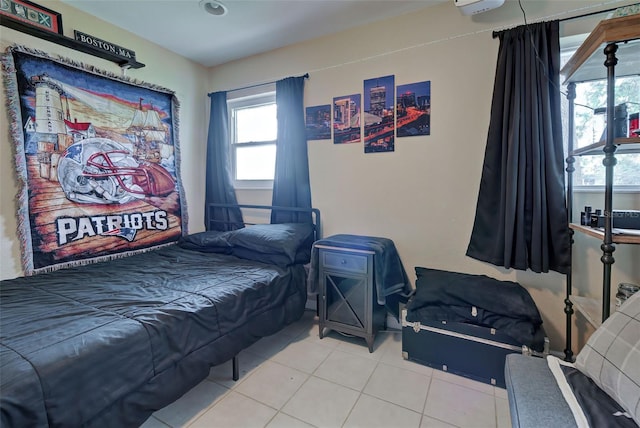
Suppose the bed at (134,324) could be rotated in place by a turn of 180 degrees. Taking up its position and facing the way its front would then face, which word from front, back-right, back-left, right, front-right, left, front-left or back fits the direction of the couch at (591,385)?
right

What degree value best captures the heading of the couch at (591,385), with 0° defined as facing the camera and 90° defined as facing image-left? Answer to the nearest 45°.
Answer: approximately 90°

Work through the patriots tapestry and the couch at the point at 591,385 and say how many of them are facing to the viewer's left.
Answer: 1

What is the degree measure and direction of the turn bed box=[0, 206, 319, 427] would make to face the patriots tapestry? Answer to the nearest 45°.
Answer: approximately 135° to its right

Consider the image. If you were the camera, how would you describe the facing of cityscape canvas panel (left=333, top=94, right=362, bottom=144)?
facing the viewer and to the left of the viewer

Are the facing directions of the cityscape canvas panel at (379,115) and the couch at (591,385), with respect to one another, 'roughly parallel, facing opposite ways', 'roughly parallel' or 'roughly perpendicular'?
roughly perpendicular

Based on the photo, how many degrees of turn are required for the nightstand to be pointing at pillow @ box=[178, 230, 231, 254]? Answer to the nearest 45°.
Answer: approximately 45° to its right

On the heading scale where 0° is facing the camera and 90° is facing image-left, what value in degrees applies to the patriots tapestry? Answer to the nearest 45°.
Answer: approximately 315°

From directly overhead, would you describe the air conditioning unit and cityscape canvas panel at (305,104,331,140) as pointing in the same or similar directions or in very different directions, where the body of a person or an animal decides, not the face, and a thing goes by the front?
same or similar directions

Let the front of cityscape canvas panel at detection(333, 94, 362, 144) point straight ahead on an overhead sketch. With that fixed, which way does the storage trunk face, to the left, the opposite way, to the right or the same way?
the same way

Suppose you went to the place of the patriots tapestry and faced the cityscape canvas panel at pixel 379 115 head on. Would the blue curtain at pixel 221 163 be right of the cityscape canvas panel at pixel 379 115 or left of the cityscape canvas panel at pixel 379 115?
left

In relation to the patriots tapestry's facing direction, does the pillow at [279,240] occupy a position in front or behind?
in front

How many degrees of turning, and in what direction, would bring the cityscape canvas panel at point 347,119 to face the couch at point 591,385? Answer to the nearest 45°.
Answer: approximately 90° to its left
